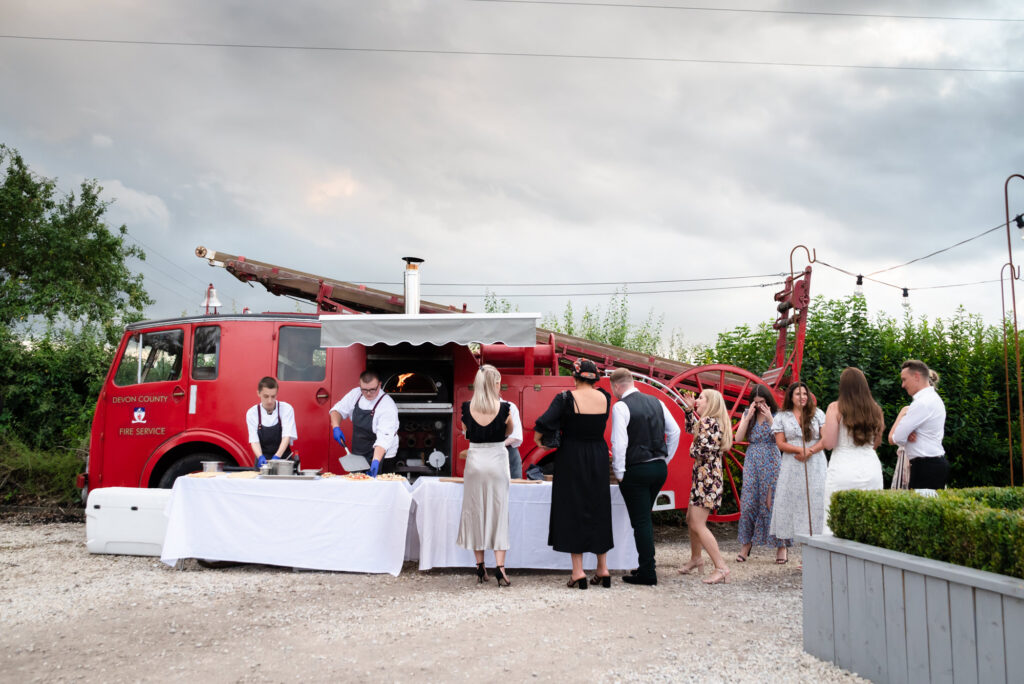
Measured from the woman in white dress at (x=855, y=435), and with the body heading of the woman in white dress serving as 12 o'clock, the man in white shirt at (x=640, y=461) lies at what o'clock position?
The man in white shirt is roughly at 9 o'clock from the woman in white dress.

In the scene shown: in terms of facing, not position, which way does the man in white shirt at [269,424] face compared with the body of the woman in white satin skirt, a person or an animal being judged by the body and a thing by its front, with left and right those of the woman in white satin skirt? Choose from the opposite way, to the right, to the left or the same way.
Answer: the opposite way

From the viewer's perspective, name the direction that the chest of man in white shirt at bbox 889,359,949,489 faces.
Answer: to the viewer's left

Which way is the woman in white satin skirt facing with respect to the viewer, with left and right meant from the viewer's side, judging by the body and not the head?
facing away from the viewer

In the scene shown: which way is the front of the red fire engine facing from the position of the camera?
facing to the left of the viewer

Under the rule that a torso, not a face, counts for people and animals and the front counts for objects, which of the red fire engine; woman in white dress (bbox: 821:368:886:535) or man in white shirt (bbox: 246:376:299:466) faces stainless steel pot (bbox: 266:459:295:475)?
the man in white shirt

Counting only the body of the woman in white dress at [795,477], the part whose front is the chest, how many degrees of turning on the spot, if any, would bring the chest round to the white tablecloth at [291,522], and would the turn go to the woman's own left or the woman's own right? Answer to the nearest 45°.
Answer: approximately 45° to the woman's own right

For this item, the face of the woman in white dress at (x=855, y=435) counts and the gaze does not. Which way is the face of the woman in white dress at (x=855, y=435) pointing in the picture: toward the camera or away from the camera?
away from the camera

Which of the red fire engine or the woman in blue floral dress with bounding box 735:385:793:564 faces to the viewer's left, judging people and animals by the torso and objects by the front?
the red fire engine

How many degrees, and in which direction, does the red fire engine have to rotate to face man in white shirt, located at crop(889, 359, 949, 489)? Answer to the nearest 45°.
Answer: approximately 135° to its left

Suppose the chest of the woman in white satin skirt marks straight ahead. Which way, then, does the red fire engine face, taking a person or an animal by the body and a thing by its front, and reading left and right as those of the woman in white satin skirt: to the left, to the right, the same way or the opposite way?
to the left

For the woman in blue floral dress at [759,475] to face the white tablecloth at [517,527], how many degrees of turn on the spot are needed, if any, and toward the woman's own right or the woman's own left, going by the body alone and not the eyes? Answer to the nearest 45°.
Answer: approximately 45° to the woman's own right

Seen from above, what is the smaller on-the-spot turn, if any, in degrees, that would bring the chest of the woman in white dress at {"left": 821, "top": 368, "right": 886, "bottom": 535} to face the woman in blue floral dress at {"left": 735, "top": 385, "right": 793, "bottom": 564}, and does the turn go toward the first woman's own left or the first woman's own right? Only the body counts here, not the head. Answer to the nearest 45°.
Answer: approximately 45° to the first woman's own left

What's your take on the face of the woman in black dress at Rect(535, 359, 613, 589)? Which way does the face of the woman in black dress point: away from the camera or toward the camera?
away from the camera

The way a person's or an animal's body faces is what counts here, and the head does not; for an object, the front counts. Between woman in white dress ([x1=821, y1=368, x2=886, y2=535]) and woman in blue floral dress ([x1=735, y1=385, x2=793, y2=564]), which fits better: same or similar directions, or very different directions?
very different directions
